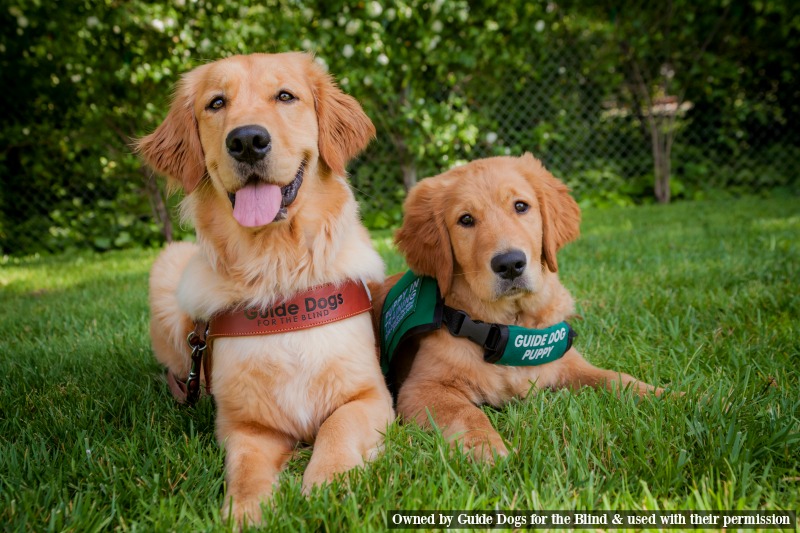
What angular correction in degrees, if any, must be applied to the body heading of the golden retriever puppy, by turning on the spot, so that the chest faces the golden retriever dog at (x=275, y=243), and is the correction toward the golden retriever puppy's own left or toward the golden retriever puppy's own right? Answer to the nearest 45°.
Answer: approximately 90° to the golden retriever puppy's own right

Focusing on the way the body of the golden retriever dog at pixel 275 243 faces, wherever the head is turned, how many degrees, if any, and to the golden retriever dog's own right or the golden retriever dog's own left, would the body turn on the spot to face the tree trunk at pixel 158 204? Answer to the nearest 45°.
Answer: approximately 180°

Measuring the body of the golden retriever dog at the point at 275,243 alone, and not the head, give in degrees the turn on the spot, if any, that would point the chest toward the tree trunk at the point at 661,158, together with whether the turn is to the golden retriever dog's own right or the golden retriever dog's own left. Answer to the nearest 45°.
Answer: approximately 135° to the golden retriever dog's own left

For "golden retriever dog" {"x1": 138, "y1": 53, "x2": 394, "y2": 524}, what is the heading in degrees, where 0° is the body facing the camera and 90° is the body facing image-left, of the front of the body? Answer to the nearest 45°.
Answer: approximately 0°

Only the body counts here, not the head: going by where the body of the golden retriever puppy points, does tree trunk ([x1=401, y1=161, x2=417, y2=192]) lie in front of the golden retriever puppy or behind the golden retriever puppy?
behind
